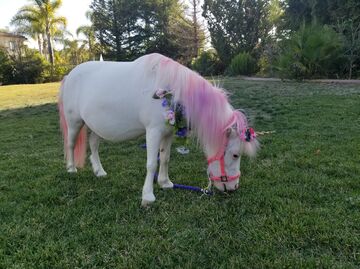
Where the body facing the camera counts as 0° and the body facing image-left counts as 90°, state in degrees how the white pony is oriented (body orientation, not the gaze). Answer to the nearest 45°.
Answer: approximately 315°

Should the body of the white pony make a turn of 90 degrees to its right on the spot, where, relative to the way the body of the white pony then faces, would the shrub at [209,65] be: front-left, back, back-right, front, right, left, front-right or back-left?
back-right

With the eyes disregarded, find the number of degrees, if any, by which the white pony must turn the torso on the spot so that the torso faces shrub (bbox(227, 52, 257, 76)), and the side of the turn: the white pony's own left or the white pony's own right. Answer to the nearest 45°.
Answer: approximately 135° to the white pony's own left

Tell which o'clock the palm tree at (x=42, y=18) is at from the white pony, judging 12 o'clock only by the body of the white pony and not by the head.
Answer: The palm tree is roughly at 7 o'clock from the white pony.

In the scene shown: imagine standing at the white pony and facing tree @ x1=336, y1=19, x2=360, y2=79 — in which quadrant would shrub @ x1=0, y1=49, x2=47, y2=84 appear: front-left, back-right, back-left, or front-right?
front-left

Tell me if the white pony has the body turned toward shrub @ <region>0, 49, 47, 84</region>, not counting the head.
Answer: no

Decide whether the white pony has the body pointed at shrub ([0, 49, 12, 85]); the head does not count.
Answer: no

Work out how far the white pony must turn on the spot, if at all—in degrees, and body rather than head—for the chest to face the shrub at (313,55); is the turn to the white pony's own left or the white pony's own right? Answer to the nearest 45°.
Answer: approximately 90° to the white pony's own left

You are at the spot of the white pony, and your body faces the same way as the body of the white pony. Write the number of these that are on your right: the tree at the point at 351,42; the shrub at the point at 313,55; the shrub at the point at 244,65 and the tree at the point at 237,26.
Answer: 0

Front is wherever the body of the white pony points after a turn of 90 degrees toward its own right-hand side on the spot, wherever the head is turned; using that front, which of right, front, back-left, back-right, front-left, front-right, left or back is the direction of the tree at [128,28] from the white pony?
back-right

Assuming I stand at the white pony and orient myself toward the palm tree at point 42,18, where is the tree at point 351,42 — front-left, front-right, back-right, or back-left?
front-right

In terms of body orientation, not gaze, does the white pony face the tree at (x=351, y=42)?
no
